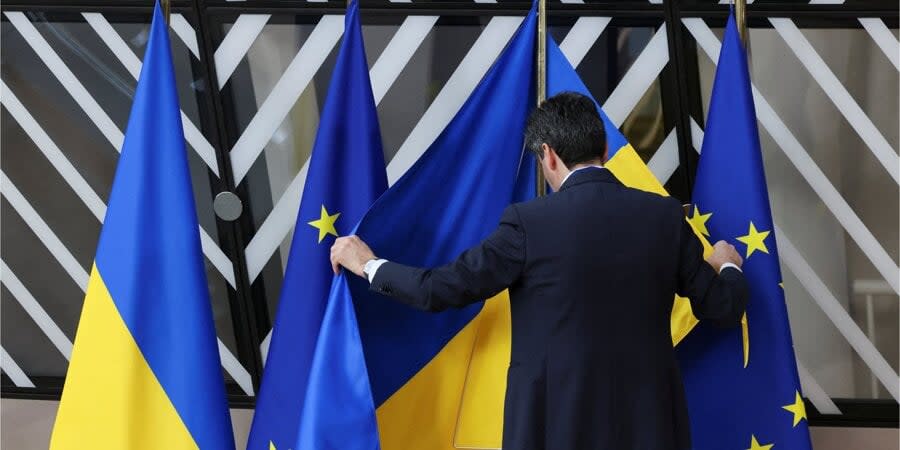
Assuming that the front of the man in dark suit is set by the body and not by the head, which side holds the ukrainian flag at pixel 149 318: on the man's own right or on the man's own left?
on the man's own left

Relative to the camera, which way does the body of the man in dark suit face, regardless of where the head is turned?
away from the camera

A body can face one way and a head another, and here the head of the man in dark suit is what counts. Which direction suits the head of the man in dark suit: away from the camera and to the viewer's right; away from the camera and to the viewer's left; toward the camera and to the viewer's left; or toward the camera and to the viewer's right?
away from the camera and to the viewer's left
